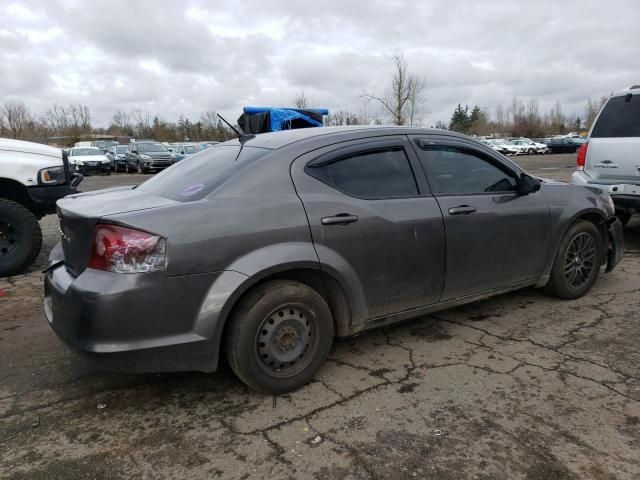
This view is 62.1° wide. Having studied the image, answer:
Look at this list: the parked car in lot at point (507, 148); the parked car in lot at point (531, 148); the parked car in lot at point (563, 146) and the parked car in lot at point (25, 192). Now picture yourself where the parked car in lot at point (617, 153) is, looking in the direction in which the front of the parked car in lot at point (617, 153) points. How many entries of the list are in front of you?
3

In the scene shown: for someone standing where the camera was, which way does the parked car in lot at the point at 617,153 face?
facing away from the viewer

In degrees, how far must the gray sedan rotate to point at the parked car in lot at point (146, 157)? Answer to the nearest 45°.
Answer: approximately 45° to its left

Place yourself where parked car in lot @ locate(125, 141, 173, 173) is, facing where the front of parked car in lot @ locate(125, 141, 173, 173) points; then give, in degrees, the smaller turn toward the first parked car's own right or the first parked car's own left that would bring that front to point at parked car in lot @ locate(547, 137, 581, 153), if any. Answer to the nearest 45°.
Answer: approximately 45° to the first parked car's own left

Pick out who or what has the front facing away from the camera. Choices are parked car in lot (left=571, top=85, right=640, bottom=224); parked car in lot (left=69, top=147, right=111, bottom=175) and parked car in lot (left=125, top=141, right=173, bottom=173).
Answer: parked car in lot (left=571, top=85, right=640, bottom=224)

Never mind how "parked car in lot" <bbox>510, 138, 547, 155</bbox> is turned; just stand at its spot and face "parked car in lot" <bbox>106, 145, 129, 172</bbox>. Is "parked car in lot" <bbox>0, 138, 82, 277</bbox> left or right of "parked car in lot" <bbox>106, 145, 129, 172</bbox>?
left

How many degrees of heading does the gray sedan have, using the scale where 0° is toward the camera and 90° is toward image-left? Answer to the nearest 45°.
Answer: approximately 225°

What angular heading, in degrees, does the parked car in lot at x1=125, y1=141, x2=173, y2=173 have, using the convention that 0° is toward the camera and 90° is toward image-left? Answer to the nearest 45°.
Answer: approximately 315°

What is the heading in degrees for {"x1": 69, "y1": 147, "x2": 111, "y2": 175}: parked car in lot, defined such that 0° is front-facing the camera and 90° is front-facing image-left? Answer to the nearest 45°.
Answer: approximately 315°

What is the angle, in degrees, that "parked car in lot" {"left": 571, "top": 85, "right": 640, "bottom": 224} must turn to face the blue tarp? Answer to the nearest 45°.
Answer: approximately 90° to its left

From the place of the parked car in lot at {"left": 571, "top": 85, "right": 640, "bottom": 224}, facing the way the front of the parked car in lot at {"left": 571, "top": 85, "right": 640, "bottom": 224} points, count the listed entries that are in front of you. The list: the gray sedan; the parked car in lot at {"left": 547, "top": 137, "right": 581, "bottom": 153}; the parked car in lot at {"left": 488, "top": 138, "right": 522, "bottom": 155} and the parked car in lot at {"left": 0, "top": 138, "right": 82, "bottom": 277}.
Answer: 2
